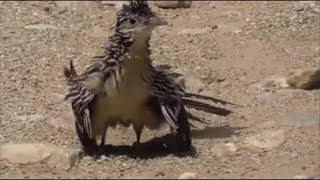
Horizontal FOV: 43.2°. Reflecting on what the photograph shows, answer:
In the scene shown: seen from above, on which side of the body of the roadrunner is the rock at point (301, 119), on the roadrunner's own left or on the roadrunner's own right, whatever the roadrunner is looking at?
on the roadrunner's own left

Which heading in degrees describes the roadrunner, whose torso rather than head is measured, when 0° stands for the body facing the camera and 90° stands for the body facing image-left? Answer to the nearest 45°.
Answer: approximately 0°

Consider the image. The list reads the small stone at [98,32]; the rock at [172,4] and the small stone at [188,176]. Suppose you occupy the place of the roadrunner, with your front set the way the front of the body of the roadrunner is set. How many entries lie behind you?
2

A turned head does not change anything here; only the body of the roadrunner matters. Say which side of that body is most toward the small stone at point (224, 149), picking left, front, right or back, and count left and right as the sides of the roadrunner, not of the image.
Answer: left

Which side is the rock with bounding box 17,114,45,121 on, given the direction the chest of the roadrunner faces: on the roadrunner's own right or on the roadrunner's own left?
on the roadrunner's own right

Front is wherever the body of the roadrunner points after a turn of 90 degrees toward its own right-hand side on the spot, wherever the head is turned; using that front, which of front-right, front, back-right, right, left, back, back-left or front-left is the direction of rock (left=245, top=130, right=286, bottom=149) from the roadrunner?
back

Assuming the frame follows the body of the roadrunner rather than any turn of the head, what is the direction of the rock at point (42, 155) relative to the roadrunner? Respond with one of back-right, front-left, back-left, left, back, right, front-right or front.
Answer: right

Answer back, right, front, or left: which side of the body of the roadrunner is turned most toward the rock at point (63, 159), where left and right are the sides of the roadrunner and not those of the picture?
right
